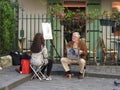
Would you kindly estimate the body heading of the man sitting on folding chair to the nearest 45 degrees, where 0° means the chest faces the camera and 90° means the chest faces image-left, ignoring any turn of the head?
approximately 0°

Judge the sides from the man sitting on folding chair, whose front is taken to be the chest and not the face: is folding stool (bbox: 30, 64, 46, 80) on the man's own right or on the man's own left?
on the man's own right

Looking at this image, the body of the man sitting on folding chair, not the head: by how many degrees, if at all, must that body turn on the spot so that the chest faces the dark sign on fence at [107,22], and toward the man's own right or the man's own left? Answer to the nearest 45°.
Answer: approximately 135° to the man's own left

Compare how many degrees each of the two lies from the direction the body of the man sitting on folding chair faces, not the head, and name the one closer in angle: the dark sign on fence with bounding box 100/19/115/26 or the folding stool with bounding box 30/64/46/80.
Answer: the folding stool

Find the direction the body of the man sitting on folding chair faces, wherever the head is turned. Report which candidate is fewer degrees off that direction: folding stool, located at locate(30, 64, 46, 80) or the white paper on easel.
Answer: the folding stool
